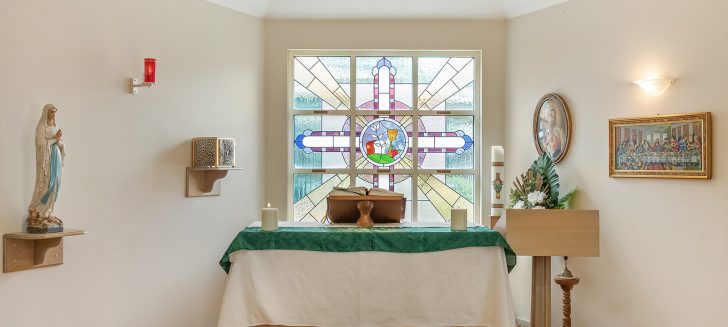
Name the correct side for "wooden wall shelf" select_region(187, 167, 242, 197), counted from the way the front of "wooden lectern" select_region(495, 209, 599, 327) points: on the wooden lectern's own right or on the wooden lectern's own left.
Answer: on the wooden lectern's own right

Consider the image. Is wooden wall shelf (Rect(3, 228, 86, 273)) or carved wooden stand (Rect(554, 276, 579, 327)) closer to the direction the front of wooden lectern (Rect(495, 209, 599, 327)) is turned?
the wooden wall shelf

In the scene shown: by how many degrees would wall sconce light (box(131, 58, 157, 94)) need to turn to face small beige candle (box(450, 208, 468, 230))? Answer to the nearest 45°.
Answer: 0° — it already faces it

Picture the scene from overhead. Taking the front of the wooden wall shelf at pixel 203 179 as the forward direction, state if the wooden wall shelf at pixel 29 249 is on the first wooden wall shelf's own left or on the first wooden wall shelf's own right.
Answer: on the first wooden wall shelf's own right

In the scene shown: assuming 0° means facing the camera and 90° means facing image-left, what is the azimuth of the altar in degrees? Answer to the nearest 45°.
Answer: approximately 0°

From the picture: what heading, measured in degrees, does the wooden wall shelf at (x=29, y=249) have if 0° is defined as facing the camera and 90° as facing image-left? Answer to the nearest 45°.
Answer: approximately 315°

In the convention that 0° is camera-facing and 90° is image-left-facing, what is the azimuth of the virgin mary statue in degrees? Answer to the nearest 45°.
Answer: approximately 315°

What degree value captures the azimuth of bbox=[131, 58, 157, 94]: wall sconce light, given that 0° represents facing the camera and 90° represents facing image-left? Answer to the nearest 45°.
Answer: approximately 315°

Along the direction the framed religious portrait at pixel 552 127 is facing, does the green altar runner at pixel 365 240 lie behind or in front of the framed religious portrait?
in front

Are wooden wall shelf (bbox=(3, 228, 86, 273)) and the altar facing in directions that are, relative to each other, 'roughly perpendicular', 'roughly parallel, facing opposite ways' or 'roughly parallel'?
roughly perpendicular

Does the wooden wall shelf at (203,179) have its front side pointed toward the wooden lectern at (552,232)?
yes

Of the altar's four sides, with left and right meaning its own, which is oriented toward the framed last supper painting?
left
